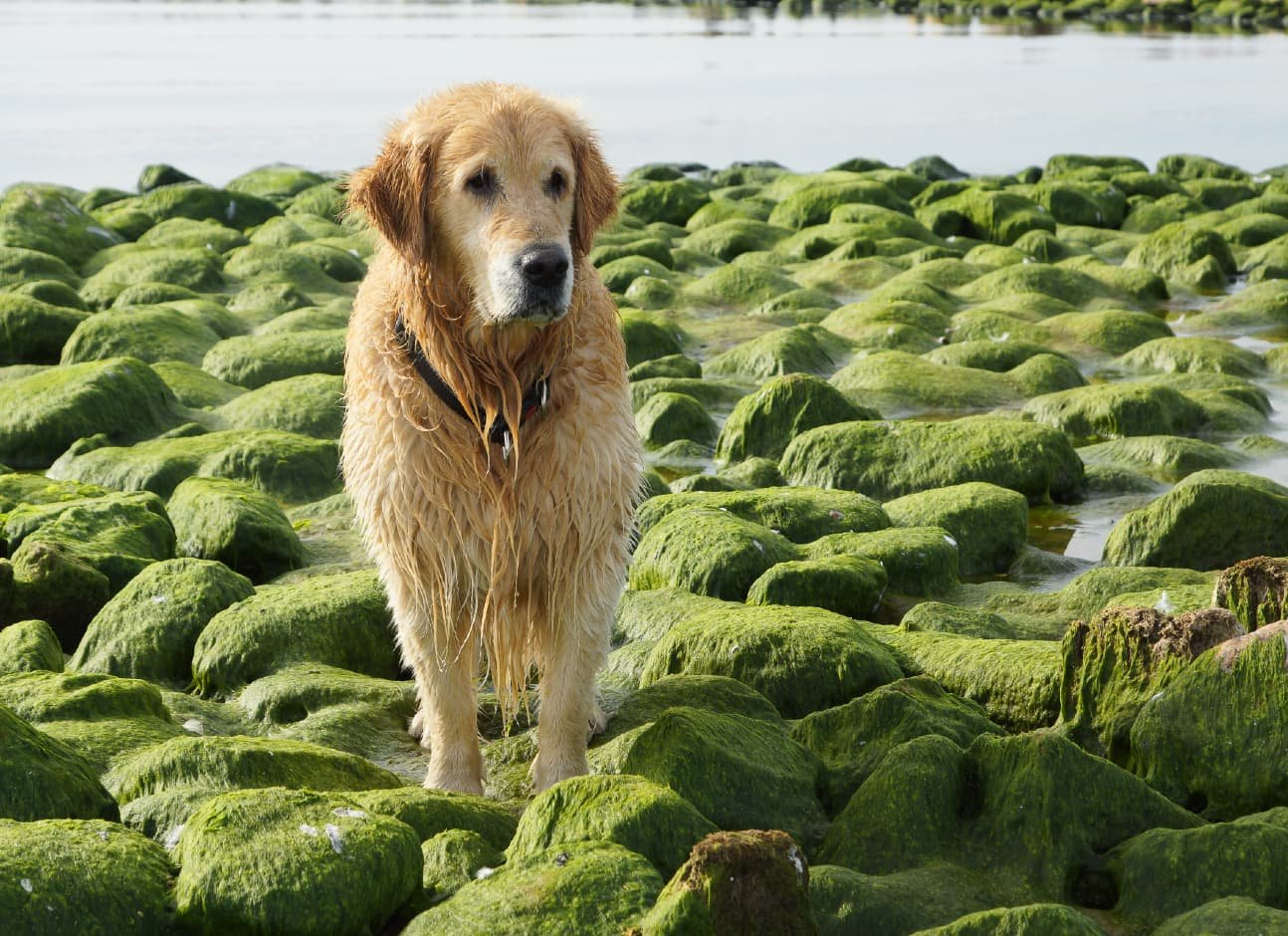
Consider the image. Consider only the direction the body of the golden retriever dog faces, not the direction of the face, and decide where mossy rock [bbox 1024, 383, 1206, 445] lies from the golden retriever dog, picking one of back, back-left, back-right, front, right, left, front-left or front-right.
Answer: back-left

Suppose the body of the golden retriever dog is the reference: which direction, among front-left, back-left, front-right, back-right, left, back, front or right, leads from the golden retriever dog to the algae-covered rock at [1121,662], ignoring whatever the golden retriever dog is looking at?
left

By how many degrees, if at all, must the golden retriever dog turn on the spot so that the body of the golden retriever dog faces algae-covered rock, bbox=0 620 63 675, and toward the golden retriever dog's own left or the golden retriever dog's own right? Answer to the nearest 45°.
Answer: approximately 135° to the golden retriever dog's own right

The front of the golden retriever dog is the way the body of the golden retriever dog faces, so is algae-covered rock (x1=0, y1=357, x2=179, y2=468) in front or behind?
behind

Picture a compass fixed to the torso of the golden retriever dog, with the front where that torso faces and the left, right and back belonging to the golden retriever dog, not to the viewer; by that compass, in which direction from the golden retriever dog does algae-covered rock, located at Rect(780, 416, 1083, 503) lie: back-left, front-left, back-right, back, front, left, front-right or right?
back-left

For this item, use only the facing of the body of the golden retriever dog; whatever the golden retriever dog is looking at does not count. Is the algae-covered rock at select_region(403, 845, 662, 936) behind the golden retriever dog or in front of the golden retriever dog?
in front

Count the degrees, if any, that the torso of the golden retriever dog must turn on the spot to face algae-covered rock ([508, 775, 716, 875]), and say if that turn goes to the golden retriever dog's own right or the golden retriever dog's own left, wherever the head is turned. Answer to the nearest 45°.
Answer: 0° — it already faces it

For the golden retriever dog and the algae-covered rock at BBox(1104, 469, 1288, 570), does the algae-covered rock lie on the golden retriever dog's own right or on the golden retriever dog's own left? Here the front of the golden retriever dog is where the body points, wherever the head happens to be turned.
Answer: on the golden retriever dog's own left

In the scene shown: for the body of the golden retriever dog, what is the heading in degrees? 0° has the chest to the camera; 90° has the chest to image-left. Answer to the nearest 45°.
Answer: approximately 0°

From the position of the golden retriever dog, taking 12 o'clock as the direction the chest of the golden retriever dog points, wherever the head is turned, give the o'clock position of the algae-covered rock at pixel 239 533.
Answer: The algae-covered rock is roughly at 5 o'clock from the golden retriever dog.

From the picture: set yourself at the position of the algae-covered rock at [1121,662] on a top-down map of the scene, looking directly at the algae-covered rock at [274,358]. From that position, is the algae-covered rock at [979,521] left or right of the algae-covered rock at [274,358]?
right

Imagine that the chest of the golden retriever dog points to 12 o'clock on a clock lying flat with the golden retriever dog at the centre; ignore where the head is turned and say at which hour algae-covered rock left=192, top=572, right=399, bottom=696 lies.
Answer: The algae-covered rock is roughly at 5 o'clock from the golden retriever dog.
